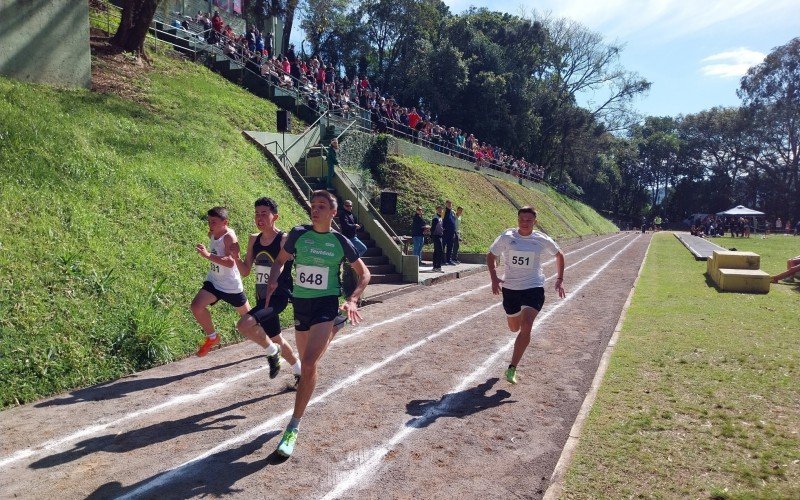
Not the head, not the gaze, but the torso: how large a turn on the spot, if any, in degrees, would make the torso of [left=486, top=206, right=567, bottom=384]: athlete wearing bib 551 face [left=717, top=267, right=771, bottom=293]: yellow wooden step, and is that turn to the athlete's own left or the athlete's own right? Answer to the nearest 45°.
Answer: approximately 135° to the athlete's own left
